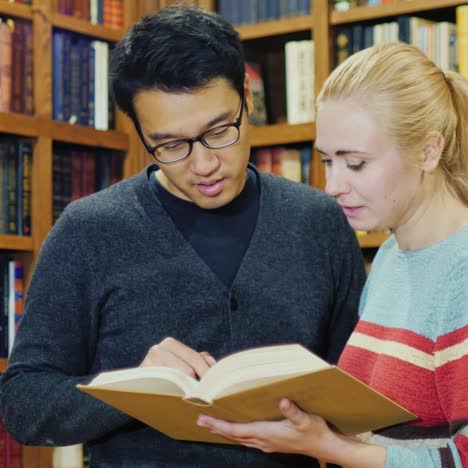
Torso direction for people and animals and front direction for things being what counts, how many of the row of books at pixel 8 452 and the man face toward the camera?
2

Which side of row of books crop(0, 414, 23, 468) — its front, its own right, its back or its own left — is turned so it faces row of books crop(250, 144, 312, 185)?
left

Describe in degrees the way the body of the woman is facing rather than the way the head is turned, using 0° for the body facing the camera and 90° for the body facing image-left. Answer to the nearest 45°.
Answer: approximately 45°

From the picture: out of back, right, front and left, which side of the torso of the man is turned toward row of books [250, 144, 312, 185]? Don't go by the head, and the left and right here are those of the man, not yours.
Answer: back

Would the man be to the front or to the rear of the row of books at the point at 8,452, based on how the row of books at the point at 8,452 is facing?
to the front
